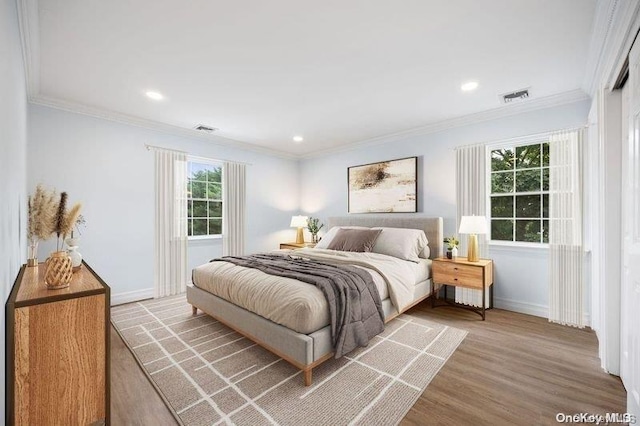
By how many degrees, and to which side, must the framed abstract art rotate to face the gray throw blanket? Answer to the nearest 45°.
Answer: approximately 45° to its left

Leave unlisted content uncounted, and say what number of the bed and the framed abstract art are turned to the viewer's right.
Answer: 0

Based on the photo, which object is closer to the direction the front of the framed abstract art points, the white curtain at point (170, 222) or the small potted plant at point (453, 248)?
the white curtain

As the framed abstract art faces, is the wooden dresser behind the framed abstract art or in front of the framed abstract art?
in front

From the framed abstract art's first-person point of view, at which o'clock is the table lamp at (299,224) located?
The table lamp is roughly at 2 o'clock from the framed abstract art.

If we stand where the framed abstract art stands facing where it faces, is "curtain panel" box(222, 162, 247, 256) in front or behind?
in front

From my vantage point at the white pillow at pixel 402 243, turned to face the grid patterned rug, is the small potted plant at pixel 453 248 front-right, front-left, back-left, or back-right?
back-left

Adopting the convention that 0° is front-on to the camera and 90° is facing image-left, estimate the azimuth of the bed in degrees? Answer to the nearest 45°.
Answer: approximately 45°

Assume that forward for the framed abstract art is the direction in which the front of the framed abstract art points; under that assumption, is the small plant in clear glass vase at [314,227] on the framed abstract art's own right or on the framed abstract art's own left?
on the framed abstract art's own right

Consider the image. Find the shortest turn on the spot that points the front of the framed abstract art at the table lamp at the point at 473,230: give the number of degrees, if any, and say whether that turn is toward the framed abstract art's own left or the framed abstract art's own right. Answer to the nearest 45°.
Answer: approximately 90° to the framed abstract art's own left

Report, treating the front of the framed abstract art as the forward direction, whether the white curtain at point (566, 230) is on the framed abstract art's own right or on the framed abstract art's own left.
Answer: on the framed abstract art's own left

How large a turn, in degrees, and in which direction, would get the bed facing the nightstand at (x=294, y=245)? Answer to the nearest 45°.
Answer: approximately 135° to its right

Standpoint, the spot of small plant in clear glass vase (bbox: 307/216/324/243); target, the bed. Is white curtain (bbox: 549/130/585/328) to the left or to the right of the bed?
left
